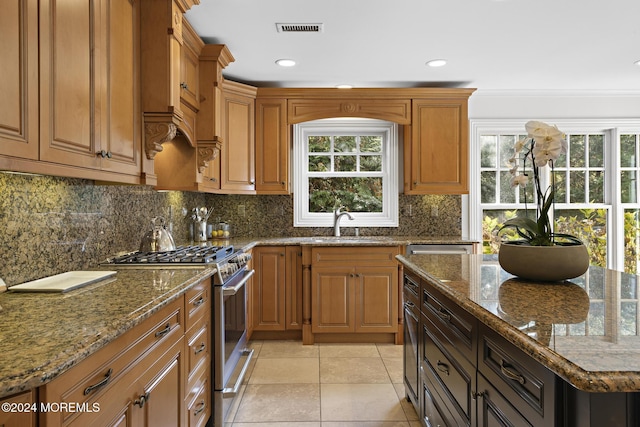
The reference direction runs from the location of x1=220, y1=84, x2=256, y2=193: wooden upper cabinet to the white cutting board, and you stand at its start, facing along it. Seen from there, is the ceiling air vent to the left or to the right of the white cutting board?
left

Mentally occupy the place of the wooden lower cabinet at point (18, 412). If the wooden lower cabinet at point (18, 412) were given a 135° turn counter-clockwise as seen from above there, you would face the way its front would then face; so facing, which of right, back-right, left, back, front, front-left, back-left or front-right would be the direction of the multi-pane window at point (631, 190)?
right

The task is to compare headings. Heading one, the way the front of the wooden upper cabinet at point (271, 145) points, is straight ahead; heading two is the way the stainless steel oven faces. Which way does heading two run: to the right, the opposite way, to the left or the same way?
to the left

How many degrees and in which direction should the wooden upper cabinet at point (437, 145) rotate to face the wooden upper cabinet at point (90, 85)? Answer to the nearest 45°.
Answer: approximately 45° to its right

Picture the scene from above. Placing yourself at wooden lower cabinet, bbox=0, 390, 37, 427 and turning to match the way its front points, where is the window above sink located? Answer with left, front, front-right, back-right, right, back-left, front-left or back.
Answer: left

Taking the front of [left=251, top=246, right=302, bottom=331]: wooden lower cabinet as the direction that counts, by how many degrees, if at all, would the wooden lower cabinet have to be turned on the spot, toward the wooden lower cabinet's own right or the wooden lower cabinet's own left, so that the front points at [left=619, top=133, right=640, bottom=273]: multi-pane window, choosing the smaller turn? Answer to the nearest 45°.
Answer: approximately 90° to the wooden lower cabinet's own left

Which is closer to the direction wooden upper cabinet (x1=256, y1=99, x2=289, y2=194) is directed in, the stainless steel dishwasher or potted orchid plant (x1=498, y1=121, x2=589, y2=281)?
the potted orchid plant

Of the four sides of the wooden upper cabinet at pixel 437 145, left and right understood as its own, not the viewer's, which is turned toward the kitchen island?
front

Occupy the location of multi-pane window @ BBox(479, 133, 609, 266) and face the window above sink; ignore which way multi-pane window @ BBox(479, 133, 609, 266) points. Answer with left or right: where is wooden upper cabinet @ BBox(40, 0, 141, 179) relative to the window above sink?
left

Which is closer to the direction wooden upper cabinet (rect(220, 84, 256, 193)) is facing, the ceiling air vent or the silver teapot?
the ceiling air vent

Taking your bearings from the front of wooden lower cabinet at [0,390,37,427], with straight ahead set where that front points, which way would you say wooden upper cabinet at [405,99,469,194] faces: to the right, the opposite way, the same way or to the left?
to the right

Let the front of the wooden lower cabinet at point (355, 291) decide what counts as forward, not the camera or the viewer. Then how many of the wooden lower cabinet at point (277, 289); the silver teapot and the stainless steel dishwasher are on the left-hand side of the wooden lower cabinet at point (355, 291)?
1

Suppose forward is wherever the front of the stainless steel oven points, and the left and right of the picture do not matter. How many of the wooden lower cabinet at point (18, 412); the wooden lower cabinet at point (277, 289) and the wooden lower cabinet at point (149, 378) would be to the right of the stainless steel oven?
2
